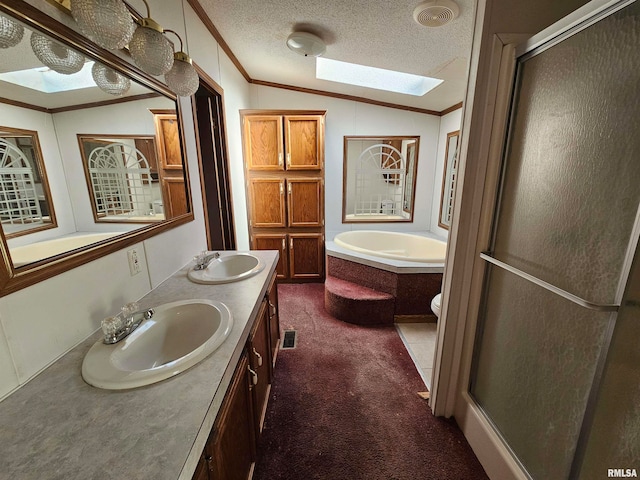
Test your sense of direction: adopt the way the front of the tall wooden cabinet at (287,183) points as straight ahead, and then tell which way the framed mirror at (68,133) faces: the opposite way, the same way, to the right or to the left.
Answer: to the left

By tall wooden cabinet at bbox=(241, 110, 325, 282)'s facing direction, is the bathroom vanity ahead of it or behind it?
ahead

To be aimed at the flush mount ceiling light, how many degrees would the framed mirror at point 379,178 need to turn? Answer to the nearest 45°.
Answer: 0° — it already faces it

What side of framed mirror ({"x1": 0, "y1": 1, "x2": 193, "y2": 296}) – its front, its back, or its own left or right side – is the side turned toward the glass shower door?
front

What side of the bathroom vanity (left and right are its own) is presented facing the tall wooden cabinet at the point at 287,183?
left

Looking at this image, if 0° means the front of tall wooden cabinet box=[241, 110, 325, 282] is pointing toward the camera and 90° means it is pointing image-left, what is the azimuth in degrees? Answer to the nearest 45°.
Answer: approximately 0°

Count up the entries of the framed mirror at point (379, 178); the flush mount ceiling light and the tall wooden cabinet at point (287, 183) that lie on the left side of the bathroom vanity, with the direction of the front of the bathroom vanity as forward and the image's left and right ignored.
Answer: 3

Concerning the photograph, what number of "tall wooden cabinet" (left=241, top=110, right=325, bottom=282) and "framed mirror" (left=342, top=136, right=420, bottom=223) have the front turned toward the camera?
2

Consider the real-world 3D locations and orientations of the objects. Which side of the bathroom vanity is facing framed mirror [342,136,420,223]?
left

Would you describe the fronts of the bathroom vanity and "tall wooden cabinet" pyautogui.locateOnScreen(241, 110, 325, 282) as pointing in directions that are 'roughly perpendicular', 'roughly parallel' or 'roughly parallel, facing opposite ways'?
roughly perpendicular

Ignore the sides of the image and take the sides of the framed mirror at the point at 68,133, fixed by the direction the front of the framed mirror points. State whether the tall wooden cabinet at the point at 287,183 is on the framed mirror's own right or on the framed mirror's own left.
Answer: on the framed mirror's own left

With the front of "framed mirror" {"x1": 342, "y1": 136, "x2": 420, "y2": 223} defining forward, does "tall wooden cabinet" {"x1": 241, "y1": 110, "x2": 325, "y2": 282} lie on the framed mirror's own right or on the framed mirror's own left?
on the framed mirror's own right
